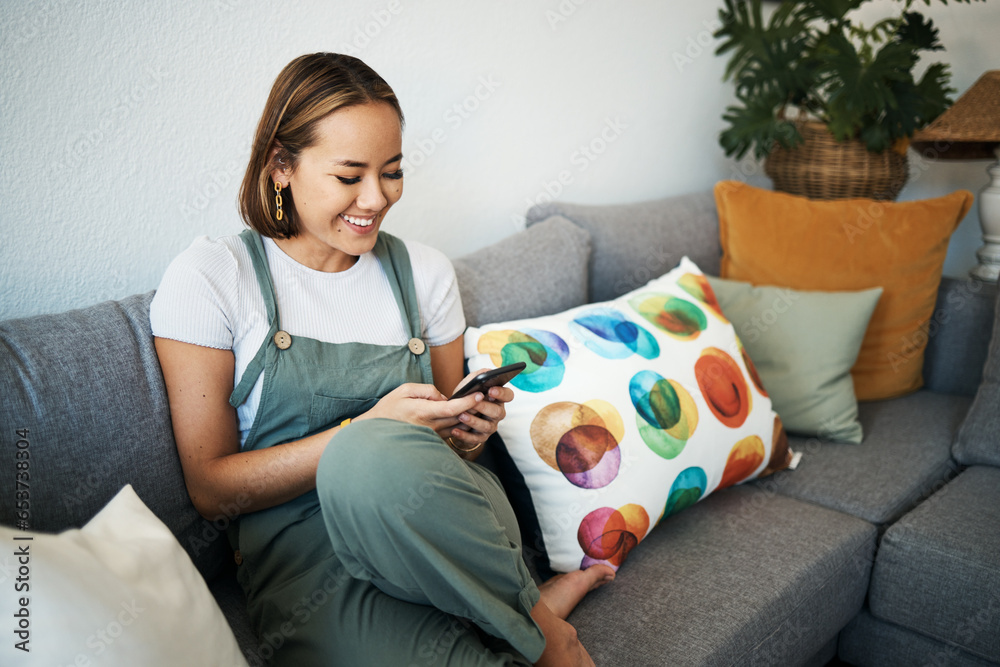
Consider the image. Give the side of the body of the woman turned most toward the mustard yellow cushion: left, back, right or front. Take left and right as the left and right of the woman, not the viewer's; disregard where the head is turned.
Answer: left

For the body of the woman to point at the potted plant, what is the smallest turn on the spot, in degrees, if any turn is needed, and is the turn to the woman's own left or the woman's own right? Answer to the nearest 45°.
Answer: approximately 90° to the woman's own left
